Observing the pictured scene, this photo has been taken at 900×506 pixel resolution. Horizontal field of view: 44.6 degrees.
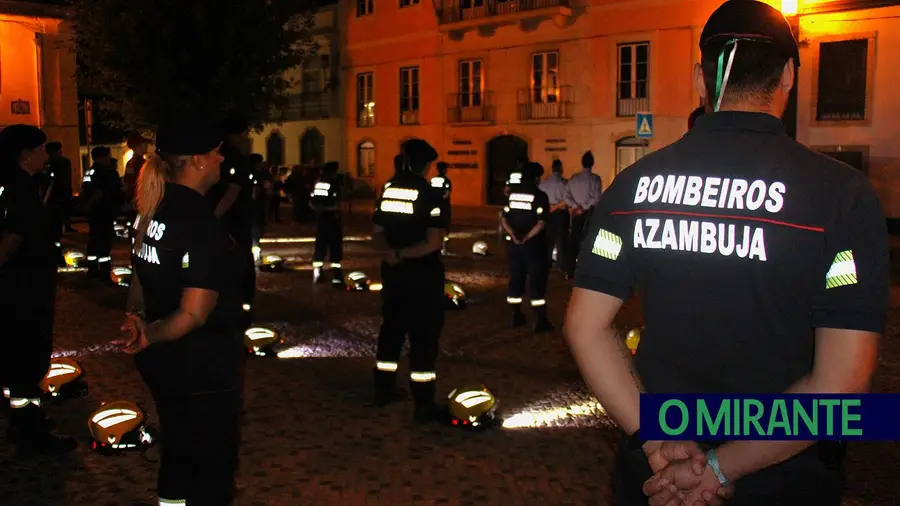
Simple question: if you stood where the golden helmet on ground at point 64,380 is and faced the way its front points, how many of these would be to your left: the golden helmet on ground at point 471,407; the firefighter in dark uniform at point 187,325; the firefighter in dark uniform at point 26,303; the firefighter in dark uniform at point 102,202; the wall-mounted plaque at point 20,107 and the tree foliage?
3

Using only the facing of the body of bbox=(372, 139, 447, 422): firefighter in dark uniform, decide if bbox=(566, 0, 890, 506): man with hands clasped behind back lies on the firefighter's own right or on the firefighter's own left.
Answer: on the firefighter's own right

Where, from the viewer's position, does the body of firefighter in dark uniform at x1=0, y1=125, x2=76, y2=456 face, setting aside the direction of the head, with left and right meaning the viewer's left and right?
facing to the right of the viewer

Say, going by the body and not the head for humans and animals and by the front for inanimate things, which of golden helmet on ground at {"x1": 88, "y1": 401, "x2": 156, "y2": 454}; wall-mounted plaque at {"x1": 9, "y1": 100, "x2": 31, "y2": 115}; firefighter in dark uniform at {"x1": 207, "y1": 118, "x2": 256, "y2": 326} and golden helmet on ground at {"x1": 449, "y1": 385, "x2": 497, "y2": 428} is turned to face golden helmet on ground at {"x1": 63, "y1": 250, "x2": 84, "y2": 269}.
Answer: the wall-mounted plaque

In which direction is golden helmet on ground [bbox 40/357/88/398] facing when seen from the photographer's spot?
facing to the right of the viewer

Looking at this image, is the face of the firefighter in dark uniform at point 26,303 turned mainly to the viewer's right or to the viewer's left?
to the viewer's right

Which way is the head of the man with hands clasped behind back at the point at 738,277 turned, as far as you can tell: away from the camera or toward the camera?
away from the camera

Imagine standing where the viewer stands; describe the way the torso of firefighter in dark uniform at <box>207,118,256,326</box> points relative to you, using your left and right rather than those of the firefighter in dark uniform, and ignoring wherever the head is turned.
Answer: facing to the right of the viewer
